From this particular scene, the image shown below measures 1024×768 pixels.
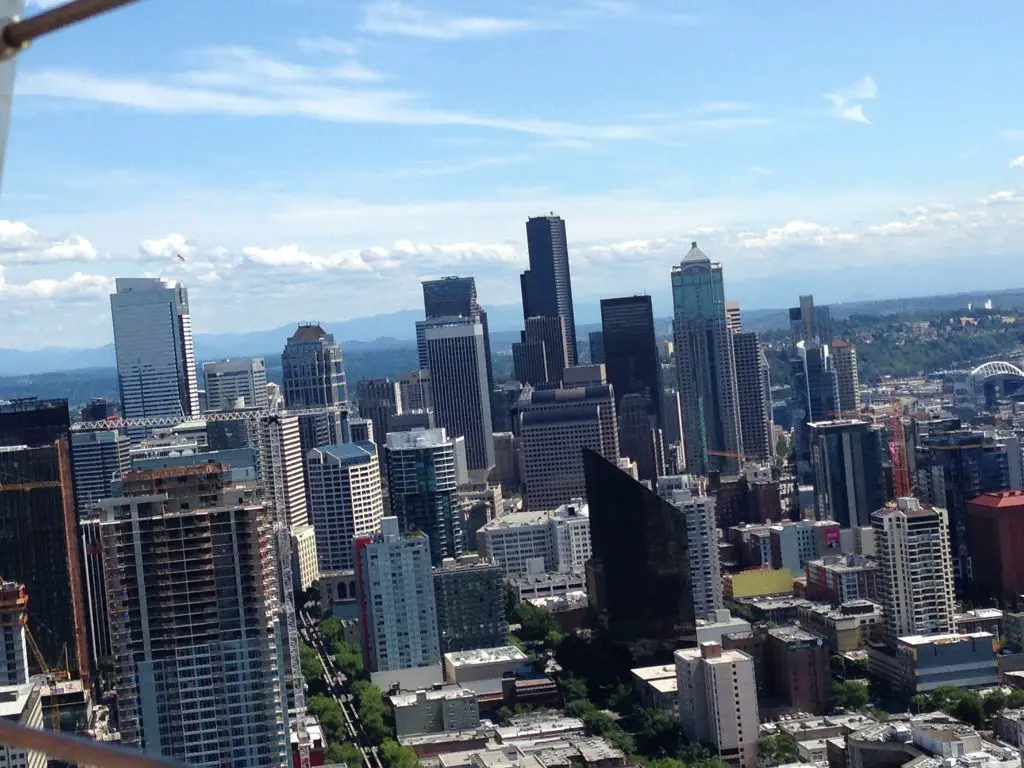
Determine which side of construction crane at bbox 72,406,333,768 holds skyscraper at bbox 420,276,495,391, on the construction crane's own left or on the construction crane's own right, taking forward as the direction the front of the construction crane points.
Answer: on the construction crane's own right

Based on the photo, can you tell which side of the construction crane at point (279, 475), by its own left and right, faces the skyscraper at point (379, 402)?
right

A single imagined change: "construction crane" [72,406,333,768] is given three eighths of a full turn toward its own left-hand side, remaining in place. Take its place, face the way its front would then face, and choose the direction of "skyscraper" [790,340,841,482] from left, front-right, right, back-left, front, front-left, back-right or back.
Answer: left

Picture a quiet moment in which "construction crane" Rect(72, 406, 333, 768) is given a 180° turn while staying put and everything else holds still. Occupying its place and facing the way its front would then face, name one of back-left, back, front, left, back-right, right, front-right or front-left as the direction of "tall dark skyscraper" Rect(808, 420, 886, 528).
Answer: front

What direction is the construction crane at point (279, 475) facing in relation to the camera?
to the viewer's left

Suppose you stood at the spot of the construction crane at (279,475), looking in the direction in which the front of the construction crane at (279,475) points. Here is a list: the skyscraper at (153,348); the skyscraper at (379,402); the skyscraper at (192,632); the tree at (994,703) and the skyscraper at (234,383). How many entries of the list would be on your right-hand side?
3
